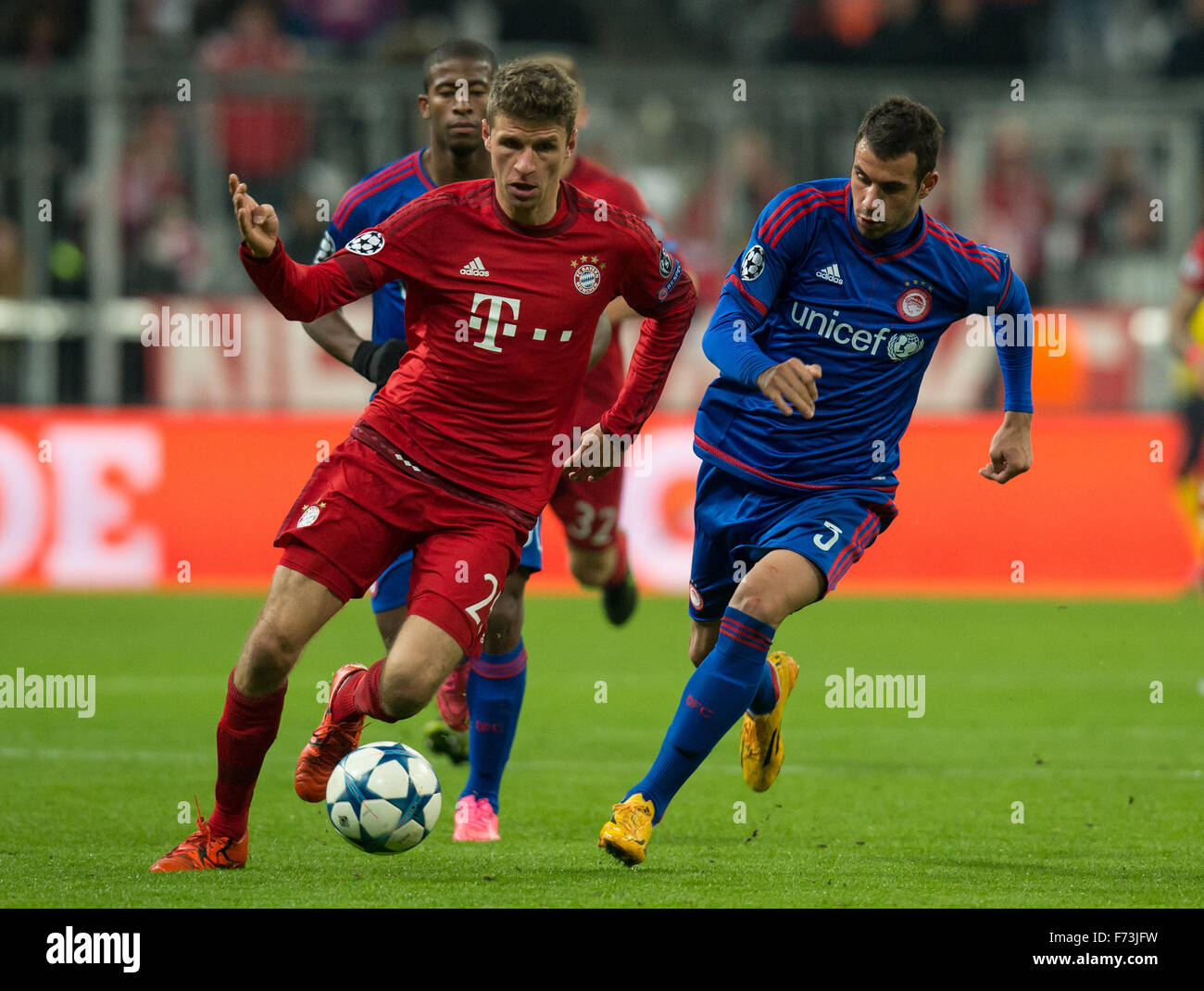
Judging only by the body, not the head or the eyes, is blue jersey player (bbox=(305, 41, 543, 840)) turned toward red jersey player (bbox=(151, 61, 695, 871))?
yes

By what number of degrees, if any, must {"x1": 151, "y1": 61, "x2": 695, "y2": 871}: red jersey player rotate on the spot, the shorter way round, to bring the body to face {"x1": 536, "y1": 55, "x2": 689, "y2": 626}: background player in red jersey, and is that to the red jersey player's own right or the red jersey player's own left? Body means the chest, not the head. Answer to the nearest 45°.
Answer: approximately 180°

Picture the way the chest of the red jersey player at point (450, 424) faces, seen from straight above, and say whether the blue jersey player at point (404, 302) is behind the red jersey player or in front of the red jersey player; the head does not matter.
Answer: behind

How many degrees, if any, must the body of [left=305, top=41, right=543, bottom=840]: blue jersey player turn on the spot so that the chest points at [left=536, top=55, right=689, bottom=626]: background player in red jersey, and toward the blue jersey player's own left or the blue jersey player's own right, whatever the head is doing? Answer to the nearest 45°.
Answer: approximately 135° to the blue jersey player's own left

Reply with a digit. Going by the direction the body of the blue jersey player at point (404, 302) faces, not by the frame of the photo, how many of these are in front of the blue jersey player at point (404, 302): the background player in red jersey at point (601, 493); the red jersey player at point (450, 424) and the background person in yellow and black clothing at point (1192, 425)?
1

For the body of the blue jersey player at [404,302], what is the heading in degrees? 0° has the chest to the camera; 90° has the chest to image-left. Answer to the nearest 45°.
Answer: approximately 0°

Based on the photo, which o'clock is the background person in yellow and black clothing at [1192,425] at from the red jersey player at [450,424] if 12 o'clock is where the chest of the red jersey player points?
The background person in yellow and black clothing is roughly at 7 o'clock from the red jersey player.

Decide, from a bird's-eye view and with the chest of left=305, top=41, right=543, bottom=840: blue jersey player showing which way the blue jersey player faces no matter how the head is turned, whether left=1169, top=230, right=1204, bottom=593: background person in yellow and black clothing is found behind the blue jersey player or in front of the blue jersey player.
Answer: behind

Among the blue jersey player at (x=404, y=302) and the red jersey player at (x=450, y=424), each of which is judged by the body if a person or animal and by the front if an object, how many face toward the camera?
2

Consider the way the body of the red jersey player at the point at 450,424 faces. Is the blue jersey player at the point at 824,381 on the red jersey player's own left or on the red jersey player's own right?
on the red jersey player's own left
